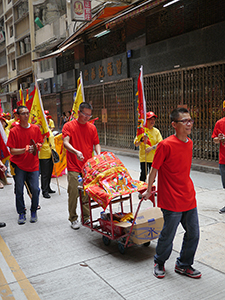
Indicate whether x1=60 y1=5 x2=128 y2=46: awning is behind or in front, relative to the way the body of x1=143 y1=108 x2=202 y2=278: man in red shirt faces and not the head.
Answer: behind

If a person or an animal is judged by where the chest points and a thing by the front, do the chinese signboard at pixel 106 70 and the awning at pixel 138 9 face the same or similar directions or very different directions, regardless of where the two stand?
same or similar directions

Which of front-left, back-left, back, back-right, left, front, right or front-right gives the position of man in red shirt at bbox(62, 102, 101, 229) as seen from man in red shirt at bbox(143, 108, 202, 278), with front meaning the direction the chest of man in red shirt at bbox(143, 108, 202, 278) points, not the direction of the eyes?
back

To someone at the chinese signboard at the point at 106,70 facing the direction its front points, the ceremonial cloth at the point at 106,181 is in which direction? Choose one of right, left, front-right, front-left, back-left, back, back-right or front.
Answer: front-left

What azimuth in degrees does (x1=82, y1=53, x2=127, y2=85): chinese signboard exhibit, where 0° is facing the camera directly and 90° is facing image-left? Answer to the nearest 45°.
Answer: approximately 45°

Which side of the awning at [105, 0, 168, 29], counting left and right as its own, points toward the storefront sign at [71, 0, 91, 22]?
right

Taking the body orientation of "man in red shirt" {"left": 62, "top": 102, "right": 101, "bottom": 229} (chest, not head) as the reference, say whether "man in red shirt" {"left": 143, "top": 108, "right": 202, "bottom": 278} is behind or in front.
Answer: in front

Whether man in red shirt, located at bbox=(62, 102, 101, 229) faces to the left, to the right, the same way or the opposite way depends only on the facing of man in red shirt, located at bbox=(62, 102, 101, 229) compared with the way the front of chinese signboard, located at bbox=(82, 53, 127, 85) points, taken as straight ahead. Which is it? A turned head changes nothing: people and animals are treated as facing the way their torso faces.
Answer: to the left

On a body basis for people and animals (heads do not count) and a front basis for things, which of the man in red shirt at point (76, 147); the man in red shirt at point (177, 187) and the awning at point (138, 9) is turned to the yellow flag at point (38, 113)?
the awning

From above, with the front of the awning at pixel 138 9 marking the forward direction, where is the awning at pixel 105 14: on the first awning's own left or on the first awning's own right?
on the first awning's own right

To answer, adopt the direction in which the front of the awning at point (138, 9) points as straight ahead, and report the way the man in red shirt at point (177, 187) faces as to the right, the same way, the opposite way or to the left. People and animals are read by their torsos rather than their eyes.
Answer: to the left

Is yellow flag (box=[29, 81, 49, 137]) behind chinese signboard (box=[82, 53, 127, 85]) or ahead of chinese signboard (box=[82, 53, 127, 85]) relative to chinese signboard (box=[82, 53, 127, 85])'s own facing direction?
ahead

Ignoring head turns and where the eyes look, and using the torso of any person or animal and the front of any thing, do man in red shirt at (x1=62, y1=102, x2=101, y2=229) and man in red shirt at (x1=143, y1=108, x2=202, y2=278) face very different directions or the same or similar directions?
same or similar directions

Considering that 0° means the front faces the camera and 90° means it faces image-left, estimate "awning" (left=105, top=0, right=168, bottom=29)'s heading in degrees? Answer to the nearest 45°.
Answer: approximately 45°

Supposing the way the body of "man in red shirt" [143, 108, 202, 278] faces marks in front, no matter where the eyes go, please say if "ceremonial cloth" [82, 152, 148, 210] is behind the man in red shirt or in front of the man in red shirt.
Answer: behind

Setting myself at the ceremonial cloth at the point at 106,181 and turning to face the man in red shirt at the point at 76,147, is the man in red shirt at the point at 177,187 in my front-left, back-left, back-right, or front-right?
back-right

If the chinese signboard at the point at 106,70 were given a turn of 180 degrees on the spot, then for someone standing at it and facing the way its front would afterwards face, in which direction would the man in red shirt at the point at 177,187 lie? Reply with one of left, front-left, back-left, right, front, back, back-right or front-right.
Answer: back-right

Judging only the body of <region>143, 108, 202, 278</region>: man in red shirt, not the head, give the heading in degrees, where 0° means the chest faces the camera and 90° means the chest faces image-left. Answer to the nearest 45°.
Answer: approximately 315°

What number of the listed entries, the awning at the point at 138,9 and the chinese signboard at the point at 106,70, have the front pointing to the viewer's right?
0

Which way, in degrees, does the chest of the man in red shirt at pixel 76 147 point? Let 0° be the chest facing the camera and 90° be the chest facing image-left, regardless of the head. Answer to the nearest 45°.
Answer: approximately 315°
